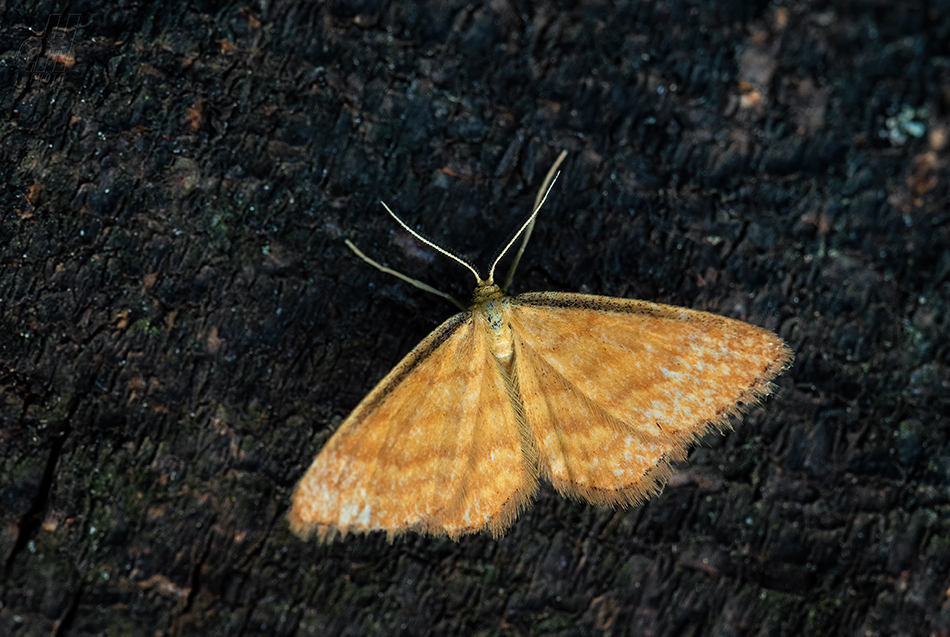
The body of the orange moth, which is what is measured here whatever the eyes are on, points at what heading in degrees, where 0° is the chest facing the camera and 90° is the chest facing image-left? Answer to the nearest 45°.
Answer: approximately 180°
